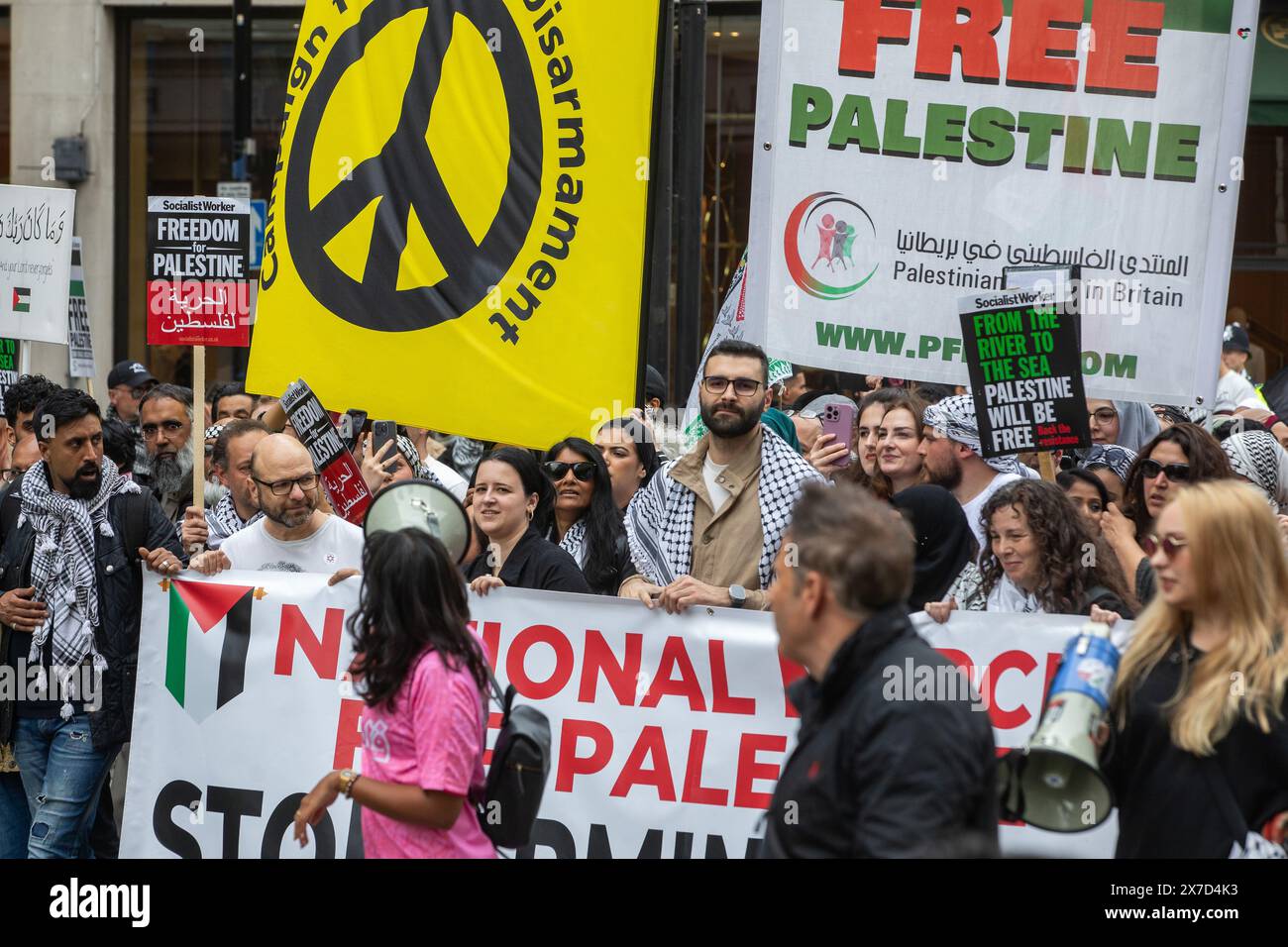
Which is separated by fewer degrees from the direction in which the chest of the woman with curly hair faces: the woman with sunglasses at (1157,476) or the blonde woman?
the blonde woman

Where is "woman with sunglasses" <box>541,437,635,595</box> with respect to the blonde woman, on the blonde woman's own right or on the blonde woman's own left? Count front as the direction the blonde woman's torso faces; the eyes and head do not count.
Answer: on the blonde woman's own right

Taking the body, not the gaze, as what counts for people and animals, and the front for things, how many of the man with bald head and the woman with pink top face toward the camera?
1

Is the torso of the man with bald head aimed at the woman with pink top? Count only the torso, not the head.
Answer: yes

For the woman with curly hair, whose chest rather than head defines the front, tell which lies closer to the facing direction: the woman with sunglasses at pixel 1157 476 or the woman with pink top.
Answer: the woman with pink top

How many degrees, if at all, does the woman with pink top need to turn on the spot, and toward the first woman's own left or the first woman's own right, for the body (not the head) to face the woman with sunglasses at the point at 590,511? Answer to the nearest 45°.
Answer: approximately 90° to the first woman's own right

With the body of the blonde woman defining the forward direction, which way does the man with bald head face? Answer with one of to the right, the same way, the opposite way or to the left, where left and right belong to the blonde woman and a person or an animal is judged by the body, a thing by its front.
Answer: to the left

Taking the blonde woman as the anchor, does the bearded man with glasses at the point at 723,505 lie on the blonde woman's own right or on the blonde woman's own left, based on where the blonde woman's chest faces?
on the blonde woman's own right
